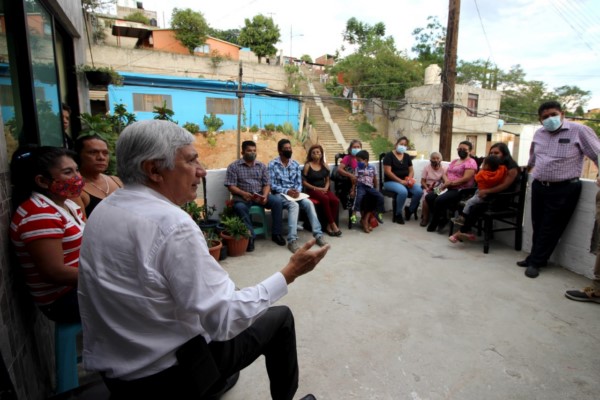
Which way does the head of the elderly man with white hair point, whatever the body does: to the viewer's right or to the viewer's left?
to the viewer's right

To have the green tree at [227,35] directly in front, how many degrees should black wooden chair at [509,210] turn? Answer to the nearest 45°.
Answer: approximately 45° to its right

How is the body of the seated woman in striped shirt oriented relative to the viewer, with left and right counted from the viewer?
facing to the right of the viewer

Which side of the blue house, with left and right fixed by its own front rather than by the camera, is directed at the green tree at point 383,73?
left

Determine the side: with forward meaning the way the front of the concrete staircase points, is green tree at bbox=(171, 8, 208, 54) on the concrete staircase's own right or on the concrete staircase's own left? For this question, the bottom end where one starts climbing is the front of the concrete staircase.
on the concrete staircase's own right

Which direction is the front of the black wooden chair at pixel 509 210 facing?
to the viewer's left
